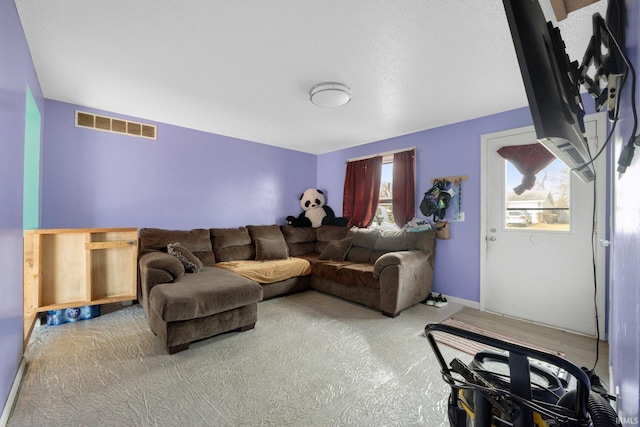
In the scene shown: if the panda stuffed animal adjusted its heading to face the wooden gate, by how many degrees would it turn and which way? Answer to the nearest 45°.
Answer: approximately 45° to its right

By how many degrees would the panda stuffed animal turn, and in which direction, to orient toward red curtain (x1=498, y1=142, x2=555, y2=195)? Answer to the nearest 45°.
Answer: approximately 45° to its left

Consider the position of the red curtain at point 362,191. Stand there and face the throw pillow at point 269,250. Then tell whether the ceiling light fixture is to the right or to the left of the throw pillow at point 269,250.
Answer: left

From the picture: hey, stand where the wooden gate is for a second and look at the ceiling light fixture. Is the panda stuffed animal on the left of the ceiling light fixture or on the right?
left

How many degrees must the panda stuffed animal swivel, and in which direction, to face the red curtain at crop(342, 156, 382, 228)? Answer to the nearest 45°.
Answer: approximately 45° to its left

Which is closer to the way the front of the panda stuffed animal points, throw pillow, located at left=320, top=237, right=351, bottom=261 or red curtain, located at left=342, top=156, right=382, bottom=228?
the throw pillow

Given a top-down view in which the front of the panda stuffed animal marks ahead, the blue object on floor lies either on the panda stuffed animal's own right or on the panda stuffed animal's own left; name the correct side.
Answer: on the panda stuffed animal's own right

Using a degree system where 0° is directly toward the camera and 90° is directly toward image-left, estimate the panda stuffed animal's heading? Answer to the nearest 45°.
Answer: approximately 0°

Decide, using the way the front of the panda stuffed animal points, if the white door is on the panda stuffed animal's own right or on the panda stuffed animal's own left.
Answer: on the panda stuffed animal's own left

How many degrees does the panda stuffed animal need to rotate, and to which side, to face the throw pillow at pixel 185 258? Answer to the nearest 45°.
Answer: approximately 45° to its right

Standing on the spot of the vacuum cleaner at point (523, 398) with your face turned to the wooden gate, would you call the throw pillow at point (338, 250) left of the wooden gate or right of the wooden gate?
right

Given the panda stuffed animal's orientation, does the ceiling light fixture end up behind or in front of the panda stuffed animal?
in front

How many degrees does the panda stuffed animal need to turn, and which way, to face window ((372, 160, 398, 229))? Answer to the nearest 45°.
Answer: approximately 45° to its left
